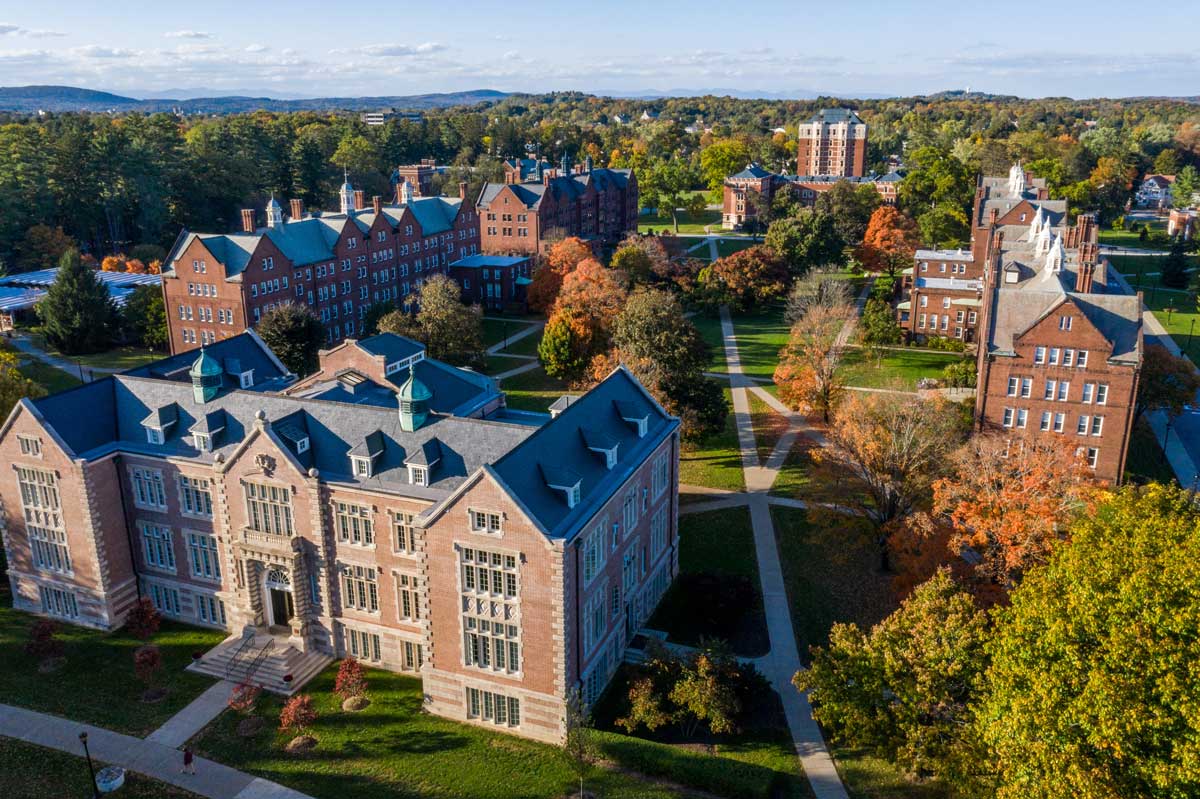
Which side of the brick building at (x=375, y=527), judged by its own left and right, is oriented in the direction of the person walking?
front

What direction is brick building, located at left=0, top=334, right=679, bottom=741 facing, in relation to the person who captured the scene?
facing the viewer and to the left of the viewer

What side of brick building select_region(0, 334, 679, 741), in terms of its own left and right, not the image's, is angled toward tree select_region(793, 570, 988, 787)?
left

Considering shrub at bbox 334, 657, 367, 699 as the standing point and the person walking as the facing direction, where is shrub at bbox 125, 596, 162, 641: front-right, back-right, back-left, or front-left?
front-right
